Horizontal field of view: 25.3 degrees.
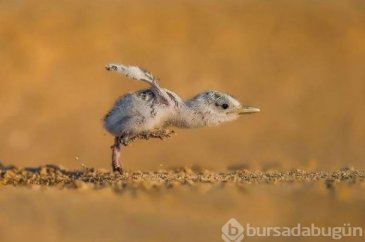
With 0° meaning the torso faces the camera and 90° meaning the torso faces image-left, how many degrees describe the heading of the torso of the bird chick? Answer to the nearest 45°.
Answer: approximately 270°
